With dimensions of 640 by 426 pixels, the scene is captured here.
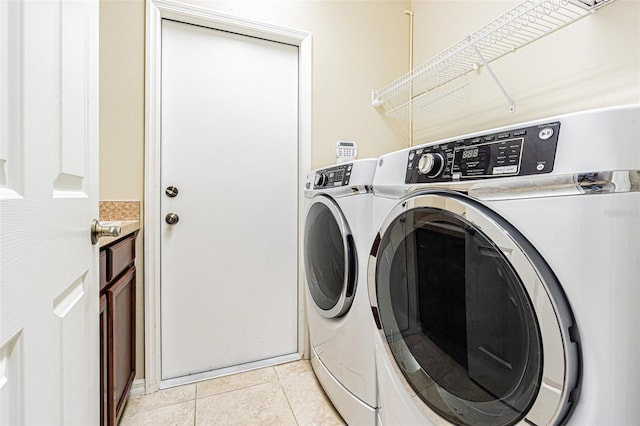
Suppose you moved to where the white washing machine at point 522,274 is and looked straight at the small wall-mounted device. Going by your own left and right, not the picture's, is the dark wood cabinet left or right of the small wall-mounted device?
left

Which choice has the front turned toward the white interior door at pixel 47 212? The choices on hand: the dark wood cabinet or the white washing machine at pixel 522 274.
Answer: the white washing machine

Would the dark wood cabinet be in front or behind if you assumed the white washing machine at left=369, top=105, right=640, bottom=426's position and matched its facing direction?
in front

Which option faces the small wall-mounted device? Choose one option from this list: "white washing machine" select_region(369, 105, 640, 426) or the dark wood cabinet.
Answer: the dark wood cabinet

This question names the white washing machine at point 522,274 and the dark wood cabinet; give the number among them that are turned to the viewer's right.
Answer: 1

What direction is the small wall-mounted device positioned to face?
toward the camera

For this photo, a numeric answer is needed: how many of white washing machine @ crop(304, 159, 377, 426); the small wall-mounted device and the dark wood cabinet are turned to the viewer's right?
1

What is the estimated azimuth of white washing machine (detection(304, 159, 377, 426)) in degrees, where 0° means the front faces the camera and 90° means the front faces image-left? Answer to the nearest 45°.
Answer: approximately 45°

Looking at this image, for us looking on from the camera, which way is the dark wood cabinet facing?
facing to the right of the viewer

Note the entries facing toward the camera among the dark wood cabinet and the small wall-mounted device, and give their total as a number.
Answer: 1

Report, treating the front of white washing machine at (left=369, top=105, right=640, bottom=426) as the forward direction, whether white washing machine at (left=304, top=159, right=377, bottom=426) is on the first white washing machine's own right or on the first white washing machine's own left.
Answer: on the first white washing machine's own right

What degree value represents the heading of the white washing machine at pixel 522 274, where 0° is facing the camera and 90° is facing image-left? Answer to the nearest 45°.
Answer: approximately 45°

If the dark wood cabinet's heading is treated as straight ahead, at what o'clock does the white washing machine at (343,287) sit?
The white washing machine is roughly at 1 o'clock from the dark wood cabinet.

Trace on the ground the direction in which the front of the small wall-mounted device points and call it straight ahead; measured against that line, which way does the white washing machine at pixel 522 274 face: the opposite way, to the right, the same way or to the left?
to the right
